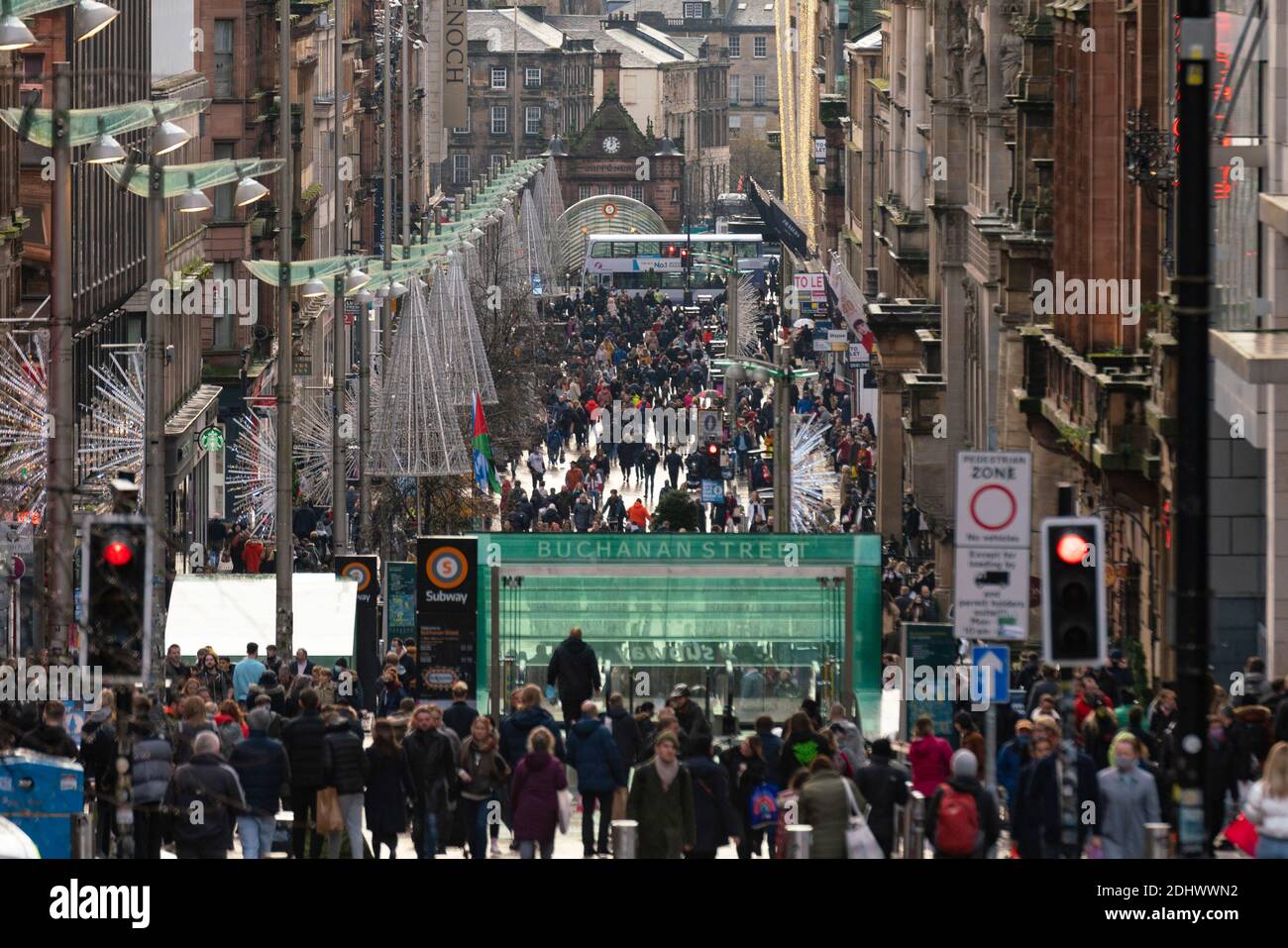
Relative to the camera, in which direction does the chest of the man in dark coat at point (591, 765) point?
away from the camera

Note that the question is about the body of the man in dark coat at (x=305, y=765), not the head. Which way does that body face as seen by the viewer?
away from the camera

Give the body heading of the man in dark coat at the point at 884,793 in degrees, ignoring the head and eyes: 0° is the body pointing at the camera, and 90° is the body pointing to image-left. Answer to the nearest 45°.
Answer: approximately 180°

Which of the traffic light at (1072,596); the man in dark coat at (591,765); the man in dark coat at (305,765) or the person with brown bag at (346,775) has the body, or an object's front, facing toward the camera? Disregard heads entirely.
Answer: the traffic light

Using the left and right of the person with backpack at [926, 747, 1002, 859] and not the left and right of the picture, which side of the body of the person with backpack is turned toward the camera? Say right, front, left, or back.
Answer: back

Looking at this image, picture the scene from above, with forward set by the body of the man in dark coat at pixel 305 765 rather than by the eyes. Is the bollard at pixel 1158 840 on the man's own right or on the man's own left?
on the man's own right

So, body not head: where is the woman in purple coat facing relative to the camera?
away from the camera

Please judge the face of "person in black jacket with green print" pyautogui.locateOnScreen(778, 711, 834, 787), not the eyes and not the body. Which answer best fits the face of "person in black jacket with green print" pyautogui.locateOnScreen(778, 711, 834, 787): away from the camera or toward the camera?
away from the camera

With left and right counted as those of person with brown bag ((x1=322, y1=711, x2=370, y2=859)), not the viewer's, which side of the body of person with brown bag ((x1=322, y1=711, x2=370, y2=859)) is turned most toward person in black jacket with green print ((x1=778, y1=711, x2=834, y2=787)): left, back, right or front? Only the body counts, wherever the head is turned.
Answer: right
